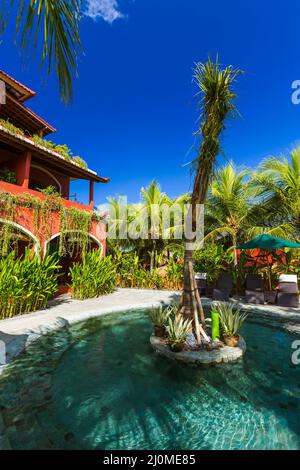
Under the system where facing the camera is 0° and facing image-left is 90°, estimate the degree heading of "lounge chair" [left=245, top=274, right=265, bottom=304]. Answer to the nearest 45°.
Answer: approximately 0°

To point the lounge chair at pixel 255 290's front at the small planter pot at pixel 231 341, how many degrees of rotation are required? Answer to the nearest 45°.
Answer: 0° — it already faces it

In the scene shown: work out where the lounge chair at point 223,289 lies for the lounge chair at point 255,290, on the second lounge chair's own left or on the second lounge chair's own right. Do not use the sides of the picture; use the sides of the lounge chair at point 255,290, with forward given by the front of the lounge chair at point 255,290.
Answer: on the second lounge chair's own right

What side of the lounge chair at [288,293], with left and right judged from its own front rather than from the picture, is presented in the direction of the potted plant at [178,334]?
front

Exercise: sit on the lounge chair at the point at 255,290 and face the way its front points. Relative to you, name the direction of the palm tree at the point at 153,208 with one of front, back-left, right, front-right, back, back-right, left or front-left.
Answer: back-right

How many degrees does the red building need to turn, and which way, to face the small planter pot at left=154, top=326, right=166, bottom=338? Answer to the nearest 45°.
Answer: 0° — it already faces it

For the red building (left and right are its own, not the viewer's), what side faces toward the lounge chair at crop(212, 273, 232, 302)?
front

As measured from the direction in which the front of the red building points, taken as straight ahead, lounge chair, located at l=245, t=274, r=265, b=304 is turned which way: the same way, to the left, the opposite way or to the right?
to the right

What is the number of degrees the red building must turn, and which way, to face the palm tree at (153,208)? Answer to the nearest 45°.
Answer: approximately 45° to its left

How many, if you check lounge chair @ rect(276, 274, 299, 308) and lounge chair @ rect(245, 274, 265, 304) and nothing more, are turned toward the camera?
2

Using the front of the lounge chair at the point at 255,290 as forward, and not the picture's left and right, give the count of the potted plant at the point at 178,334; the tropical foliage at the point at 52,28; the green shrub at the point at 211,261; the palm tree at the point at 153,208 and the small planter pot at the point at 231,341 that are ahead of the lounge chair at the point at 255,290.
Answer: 3

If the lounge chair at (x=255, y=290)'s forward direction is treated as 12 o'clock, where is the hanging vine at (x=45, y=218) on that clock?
The hanging vine is roughly at 2 o'clock from the lounge chair.

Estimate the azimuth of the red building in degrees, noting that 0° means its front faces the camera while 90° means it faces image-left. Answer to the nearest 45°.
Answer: approximately 315°

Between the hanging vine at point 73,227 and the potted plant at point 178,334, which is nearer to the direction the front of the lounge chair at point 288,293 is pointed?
the potted plant

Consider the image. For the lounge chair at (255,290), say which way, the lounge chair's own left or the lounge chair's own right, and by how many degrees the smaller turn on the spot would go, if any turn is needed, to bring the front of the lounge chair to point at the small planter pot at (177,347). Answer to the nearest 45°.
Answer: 0° — it already faces it
